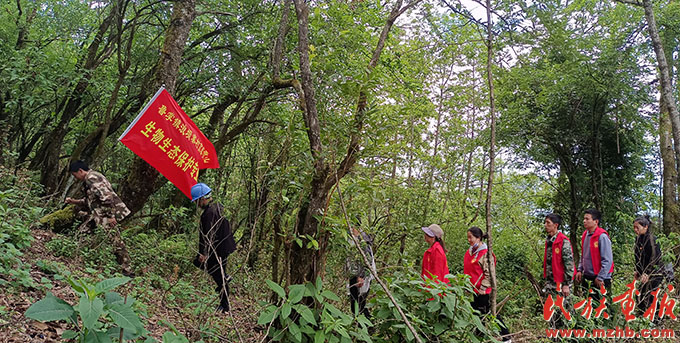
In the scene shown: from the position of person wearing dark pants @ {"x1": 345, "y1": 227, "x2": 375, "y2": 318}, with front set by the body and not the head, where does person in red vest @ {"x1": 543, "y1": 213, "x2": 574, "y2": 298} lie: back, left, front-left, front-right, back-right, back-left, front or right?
back-right

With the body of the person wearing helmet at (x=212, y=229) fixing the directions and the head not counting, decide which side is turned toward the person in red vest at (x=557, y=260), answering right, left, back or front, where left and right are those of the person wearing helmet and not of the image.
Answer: back

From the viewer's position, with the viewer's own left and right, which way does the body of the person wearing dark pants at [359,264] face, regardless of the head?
facing to the left of the viewer

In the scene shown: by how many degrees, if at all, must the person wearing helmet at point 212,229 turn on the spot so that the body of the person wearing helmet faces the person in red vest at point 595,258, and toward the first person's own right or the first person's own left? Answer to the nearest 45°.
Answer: approximately 180°

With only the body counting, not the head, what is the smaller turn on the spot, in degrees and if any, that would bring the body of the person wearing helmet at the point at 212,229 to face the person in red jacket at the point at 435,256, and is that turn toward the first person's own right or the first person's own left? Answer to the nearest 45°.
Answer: approximately 180°

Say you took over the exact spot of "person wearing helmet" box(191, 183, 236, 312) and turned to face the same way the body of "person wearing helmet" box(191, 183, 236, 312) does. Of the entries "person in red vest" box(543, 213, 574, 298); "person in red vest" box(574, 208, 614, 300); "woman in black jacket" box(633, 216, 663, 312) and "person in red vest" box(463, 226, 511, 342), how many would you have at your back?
4

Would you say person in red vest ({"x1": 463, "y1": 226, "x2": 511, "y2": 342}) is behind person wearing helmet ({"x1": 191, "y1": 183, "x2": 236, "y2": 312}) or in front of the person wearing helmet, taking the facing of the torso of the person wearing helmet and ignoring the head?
behind

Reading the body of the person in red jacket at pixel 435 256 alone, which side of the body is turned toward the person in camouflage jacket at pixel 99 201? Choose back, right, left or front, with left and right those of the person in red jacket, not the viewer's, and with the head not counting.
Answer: front

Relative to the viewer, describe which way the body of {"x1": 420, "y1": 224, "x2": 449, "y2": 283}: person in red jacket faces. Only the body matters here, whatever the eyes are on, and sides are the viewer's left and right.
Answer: facing to the left of the viewer

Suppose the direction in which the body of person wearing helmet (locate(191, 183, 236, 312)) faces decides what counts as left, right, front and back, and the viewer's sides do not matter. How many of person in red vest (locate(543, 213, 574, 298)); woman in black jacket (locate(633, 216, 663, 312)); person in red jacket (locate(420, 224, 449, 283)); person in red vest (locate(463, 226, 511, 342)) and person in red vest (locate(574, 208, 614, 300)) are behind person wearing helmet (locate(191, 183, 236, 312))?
5

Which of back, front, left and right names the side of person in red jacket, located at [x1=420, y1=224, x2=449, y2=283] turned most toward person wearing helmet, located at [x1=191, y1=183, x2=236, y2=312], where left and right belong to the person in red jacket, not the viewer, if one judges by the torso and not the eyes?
front

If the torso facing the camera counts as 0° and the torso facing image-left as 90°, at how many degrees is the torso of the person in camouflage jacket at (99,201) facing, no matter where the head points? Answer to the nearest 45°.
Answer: approximately 90°

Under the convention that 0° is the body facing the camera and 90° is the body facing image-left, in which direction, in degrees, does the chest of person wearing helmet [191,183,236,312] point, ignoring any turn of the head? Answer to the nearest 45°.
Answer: approximately 90°
